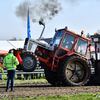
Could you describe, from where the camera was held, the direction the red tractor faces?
facing the viewer and to the left of the viewer
